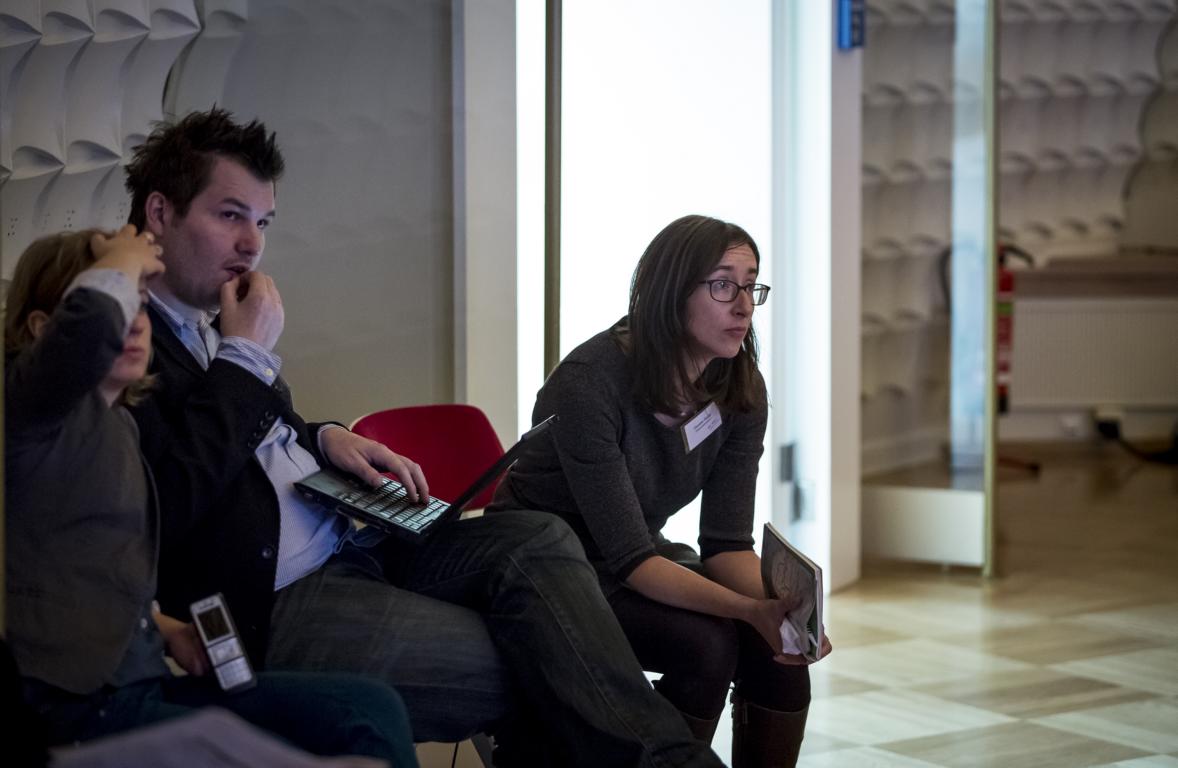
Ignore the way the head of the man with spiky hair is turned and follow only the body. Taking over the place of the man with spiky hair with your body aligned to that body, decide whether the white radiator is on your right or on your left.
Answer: on your left
